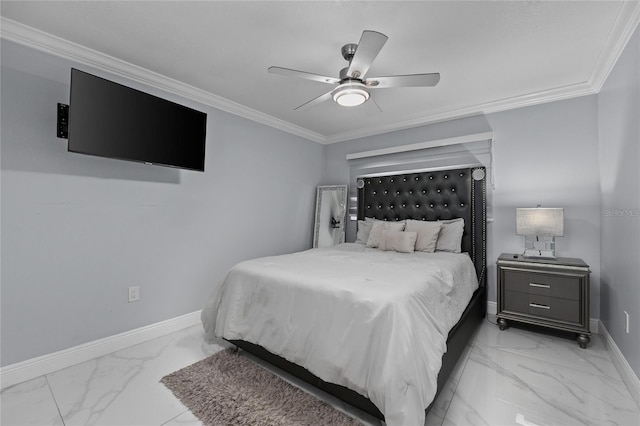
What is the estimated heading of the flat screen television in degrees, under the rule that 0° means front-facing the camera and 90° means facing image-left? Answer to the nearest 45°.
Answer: approximately 315°

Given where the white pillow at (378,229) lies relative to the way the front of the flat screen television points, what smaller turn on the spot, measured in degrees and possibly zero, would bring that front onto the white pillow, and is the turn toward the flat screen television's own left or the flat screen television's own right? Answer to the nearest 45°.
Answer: approximately 45° to the flat screen television's own left

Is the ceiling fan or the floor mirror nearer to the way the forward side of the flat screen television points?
the ceiling fan

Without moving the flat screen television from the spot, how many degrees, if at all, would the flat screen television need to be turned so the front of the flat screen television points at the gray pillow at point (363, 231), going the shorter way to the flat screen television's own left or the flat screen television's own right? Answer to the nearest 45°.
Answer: approximately 45° to the flat screen television's own left

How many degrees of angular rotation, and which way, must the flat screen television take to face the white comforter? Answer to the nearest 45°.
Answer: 0° — it already faces it

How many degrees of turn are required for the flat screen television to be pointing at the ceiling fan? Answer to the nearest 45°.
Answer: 0° — it already faces it
